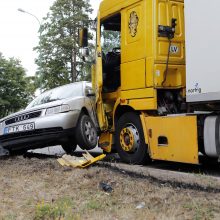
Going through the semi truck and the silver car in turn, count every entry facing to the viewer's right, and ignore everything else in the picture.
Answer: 0

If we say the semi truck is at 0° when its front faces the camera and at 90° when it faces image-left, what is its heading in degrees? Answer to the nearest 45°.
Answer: approximately 135°

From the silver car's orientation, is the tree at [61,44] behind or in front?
behind

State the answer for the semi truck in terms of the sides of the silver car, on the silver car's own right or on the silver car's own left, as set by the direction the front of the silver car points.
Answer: on the silver car's own left

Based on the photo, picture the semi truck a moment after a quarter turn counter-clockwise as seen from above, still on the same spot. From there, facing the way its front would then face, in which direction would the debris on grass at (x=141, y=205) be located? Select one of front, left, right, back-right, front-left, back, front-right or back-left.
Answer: front-left

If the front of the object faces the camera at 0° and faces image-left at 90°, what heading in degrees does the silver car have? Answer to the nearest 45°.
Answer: approximately 45°

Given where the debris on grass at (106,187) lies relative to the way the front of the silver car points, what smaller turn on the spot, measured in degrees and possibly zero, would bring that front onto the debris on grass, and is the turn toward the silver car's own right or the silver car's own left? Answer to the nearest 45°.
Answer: approximately 45° to the silver car's own left

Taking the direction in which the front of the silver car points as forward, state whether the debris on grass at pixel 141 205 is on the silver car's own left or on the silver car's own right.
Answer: on the silver car's own left
